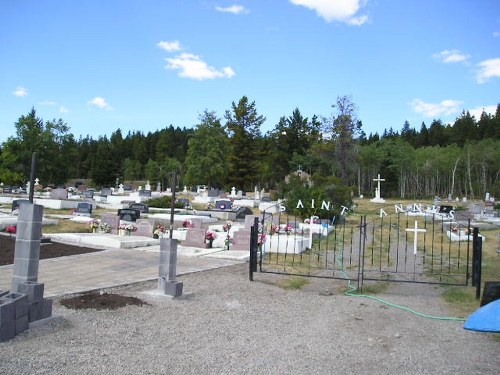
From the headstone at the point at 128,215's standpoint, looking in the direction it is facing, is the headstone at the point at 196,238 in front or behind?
in front

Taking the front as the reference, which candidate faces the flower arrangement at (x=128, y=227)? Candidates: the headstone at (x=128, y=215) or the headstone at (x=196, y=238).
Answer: the headstone at (x=128, y=215)

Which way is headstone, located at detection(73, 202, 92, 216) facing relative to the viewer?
toward the camera

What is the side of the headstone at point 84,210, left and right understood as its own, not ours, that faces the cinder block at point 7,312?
front

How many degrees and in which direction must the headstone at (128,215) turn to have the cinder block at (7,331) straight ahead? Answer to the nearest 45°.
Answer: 0° — it already faces it

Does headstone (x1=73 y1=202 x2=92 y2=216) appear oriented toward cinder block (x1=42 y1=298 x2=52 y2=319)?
yes

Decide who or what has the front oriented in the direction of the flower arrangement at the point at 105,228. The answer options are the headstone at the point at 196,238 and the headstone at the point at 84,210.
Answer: the headstone at the point at 84,210

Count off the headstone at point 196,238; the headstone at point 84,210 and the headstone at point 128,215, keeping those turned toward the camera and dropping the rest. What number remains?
3

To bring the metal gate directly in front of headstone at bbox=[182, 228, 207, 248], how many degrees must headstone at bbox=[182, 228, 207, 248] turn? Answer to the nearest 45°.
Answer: approximately 45° to its left

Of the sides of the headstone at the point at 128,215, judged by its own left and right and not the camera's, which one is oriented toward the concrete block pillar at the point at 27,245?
front

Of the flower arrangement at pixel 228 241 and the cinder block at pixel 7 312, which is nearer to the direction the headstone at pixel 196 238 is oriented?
the cinder block

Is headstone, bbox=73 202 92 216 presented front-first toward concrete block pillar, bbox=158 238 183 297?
yes

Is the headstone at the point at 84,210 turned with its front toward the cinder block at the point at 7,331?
yes

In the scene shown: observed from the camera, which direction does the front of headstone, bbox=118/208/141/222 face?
facing the viewer

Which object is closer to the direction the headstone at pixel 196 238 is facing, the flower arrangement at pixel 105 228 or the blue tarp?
the blue tarp
